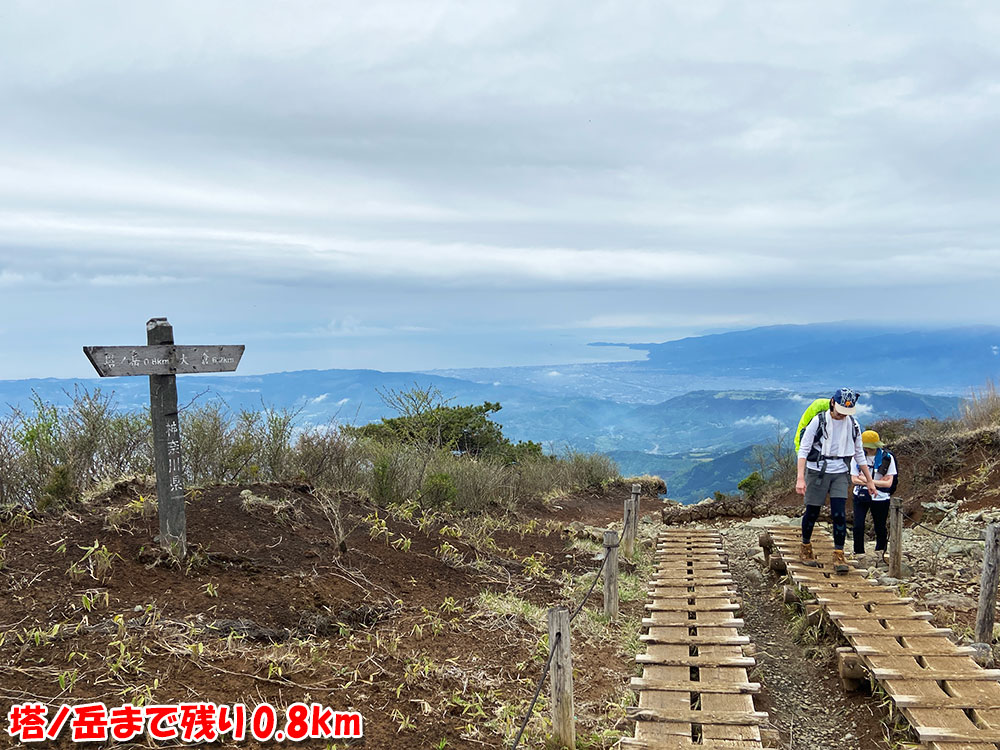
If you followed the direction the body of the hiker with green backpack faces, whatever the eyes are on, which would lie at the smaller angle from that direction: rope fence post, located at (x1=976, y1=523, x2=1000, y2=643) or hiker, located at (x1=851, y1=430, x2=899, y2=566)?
the rope fence post

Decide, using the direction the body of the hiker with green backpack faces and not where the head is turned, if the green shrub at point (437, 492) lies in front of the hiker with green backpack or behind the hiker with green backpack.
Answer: behind

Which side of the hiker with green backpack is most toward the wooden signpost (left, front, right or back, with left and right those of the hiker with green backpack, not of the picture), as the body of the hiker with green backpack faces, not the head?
right

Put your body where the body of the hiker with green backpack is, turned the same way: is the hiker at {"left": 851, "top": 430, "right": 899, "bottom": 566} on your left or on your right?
on your left

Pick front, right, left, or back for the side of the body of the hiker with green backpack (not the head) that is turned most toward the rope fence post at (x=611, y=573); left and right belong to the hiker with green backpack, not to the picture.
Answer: right

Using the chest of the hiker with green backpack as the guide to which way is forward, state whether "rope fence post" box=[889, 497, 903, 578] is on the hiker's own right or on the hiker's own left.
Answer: on the hiker's own left

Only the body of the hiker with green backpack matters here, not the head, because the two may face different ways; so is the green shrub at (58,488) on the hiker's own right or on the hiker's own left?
on the hiker's own right

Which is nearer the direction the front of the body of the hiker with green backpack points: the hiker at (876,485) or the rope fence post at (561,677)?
the rope fence post

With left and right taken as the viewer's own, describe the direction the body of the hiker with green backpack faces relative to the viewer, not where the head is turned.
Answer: facing the viewer and to the right of the viewer
